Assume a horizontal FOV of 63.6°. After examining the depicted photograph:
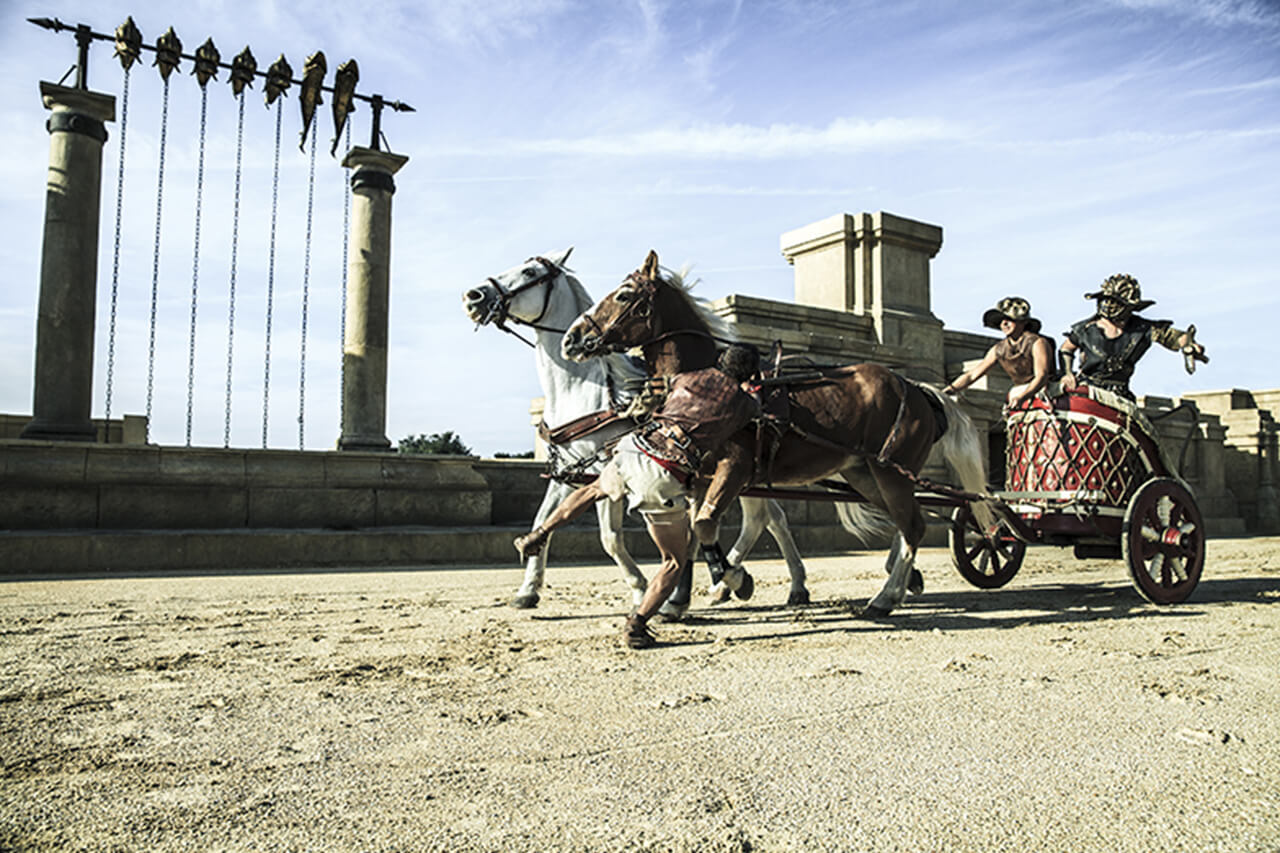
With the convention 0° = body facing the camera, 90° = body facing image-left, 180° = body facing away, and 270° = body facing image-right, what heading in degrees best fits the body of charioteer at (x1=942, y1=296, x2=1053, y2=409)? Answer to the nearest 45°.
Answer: approximately 45°

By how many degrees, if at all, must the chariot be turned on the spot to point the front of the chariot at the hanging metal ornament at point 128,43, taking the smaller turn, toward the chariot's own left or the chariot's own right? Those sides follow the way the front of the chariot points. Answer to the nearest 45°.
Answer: approximately 45° to the chariot's own right

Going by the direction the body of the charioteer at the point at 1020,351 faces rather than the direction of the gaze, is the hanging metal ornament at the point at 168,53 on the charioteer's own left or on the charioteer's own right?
on the charioteer's own right

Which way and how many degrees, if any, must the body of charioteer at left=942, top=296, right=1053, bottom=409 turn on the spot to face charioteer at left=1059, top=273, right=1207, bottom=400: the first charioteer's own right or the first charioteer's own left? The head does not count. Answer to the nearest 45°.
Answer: approximately 90° to the first charioteer's own left

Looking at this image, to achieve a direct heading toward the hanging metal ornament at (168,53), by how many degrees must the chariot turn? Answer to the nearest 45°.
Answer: approximately 45° to its right
